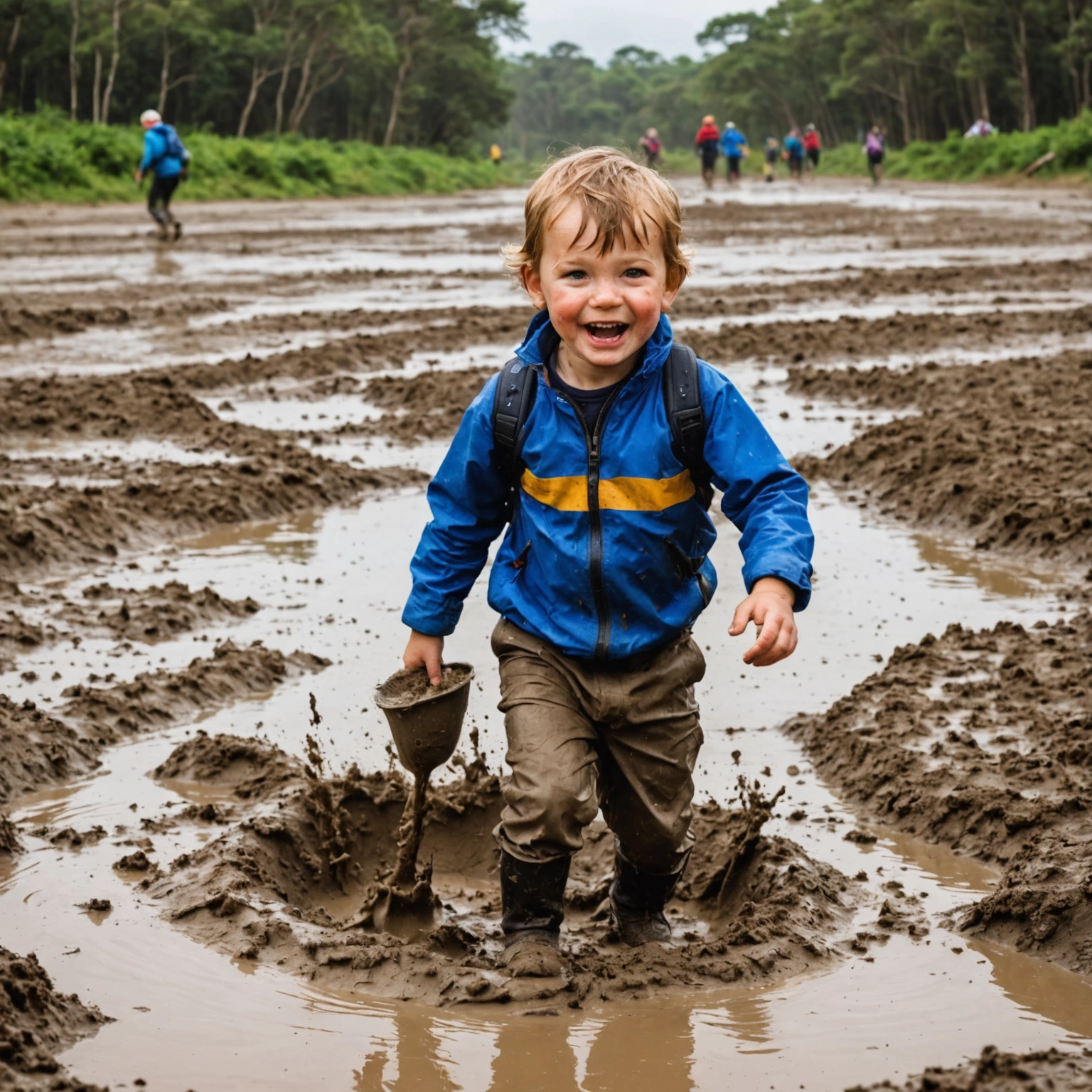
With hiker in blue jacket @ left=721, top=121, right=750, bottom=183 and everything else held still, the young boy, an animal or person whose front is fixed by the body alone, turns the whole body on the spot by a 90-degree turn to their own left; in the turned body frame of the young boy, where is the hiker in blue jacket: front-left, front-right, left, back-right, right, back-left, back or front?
left

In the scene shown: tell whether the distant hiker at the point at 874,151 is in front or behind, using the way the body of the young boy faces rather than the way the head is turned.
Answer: behind

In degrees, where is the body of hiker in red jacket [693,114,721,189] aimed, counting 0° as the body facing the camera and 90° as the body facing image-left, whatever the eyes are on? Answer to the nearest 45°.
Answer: approximately 180°

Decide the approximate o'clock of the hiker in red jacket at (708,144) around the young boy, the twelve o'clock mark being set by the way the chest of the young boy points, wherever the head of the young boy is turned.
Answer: The hiker in red jacket is roughly at 6 o'clock from the young boy.

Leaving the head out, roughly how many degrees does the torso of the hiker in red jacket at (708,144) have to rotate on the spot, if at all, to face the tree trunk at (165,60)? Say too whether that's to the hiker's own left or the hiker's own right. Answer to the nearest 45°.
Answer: approximately 90° to the hiker's own left

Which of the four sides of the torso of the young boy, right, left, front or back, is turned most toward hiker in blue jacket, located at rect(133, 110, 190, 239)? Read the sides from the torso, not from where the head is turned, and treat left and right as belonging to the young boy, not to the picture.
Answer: back
